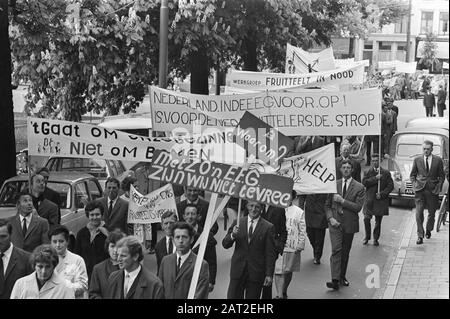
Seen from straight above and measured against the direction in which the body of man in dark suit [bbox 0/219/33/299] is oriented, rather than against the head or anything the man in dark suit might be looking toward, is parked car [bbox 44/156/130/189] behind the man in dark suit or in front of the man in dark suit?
behind

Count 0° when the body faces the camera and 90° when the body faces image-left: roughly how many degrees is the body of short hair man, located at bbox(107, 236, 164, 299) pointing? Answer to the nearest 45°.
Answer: approximately 45°

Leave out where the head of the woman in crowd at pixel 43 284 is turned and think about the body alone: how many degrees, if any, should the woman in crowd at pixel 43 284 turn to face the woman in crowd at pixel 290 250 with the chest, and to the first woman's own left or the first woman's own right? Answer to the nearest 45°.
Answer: approximately 135° to the first woman's own left

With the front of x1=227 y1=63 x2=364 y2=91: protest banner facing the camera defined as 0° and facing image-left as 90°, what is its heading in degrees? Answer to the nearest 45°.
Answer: approximately 0°

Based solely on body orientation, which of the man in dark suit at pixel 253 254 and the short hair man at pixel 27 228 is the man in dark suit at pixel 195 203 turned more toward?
the man in dark suit

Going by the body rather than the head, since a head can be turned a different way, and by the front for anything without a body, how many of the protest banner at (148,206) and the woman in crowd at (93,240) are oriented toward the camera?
2

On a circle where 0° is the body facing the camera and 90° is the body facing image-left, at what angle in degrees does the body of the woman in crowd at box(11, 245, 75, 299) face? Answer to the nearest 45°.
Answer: approximately 0°
